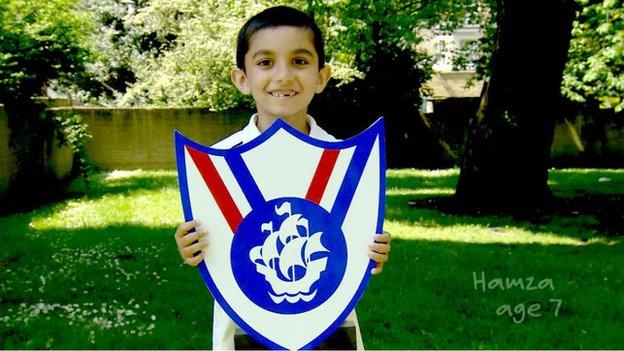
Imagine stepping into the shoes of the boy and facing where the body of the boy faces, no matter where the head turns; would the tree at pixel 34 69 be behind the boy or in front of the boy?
behind

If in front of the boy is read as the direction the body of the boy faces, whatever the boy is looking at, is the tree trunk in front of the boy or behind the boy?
behind

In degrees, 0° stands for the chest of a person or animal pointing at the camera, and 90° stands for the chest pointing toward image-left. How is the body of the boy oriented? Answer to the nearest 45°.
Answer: approximately 0°

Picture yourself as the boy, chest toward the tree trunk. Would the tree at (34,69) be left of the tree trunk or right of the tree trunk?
left
